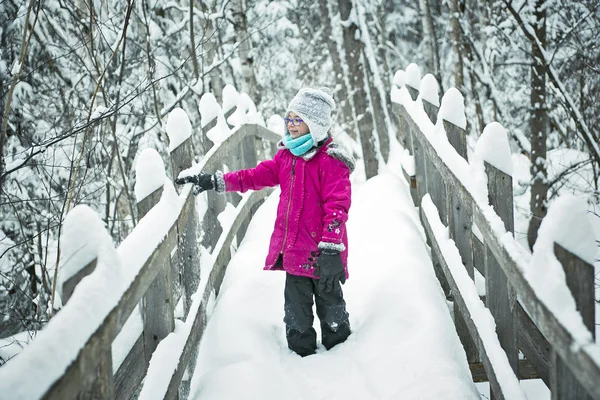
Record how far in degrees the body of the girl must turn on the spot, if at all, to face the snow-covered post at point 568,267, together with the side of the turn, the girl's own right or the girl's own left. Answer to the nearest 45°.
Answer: approximately 45° to the girl's own left

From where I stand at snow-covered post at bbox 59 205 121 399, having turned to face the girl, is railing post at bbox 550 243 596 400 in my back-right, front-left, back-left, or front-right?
front-right

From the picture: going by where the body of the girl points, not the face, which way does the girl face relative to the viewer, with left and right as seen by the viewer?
facing the viewer and to the left of the viewer

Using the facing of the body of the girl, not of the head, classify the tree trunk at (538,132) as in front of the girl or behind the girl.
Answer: behind

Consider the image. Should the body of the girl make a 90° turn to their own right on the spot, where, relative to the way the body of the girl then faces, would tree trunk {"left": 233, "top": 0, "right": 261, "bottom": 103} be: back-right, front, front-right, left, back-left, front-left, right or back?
front-right

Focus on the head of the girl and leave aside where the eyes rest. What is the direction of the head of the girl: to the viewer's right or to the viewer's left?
to the viewer's left

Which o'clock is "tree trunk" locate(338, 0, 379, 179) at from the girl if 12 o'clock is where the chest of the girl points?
The tree trunk is roughly at 5 o'clock from the girl.

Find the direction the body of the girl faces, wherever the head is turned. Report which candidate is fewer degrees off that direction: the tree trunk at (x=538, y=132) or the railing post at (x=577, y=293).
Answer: the railing post

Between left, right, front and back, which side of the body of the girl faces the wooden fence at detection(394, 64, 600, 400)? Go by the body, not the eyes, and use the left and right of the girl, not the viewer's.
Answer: left
